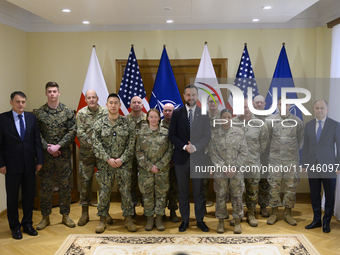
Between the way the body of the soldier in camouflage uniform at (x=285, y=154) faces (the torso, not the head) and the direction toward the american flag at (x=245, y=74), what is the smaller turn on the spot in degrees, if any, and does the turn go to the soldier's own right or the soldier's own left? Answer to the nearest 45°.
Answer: approximately 135° to the soldier's own right

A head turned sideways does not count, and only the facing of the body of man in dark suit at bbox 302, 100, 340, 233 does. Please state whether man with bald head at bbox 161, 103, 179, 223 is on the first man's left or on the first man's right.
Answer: on the first man's right

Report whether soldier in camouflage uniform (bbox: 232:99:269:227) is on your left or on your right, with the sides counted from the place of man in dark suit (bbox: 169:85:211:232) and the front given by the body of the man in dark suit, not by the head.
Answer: on your left

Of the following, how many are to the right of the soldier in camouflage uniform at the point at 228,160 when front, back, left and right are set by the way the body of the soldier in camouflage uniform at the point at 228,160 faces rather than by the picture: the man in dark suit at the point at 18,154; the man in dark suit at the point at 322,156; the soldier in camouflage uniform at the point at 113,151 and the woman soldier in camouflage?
3

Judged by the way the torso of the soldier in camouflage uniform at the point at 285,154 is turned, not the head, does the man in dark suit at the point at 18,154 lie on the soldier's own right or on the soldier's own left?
on the soldier's own right

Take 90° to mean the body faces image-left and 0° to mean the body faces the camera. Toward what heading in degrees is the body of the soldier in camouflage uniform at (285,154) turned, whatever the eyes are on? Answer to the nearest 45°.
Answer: approximately 0°

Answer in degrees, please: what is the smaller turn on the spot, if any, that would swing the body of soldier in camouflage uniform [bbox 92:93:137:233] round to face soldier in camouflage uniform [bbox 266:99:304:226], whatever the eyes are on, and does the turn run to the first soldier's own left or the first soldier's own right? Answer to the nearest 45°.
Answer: approximately 90° to the first soldier's own left

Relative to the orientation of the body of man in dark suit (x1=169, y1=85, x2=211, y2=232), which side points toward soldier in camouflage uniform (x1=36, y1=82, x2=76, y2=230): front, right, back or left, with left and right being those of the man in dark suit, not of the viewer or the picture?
right
